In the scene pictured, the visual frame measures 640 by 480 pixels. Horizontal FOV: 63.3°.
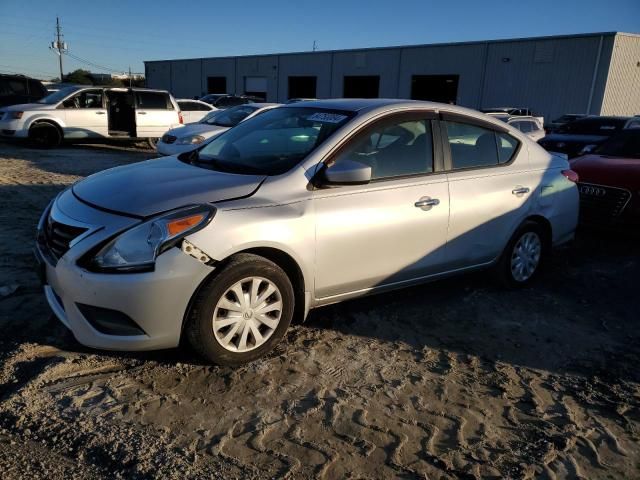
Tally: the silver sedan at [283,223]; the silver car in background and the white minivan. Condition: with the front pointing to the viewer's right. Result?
0

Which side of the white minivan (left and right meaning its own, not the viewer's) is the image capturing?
left

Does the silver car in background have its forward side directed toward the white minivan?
no

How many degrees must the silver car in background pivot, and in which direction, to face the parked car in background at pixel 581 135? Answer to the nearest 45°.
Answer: approximately 135° to its left

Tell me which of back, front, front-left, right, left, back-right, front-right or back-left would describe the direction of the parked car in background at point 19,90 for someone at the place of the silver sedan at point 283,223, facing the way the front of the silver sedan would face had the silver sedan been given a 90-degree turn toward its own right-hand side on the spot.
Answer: front

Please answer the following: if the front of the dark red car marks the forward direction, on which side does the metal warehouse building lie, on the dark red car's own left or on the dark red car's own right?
on the dark red car's own right

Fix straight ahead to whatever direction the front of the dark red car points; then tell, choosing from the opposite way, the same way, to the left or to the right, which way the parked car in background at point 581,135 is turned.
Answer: the same way

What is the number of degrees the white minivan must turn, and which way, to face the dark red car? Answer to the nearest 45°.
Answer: approximately 135° to its left

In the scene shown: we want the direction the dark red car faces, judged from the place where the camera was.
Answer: facing the viewer and to the left of the viewer

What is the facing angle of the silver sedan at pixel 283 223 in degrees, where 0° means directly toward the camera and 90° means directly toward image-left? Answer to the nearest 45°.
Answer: approximately 45°

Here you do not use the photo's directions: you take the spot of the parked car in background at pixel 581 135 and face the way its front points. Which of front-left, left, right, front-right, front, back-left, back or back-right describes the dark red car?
front-left

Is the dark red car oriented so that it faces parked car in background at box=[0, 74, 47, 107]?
no

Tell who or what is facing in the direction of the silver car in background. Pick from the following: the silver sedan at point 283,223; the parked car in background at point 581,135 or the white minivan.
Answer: the parked car in background

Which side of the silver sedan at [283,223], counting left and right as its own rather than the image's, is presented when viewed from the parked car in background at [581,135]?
back

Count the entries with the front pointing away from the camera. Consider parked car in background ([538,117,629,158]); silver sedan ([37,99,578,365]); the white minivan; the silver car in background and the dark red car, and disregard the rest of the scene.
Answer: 0

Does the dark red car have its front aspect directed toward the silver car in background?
no

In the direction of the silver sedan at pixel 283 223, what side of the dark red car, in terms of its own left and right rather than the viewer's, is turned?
front
